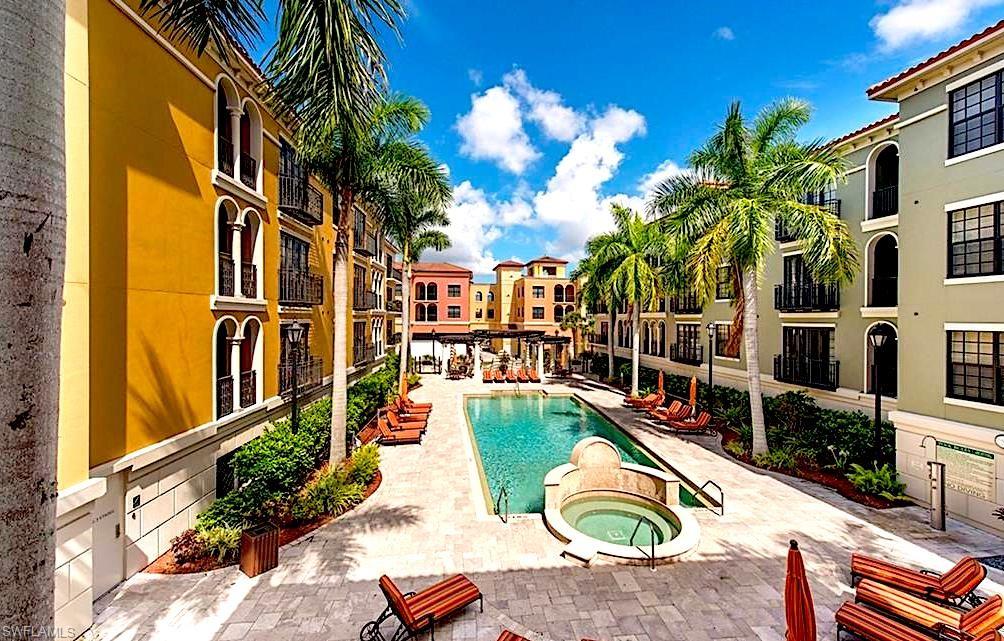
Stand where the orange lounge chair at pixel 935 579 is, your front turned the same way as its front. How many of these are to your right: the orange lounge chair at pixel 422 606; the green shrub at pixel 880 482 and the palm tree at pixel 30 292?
1

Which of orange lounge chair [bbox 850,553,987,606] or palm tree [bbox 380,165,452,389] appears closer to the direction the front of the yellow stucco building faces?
the orange lounge chair

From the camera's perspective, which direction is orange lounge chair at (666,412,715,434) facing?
to the viewer's left

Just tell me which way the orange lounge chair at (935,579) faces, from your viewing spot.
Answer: facing to the left of the viewer

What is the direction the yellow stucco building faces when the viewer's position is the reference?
facing the viewer and to the right of the viewer

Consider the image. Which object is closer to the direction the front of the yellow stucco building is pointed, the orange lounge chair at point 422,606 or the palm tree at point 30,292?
the orange lounge chair

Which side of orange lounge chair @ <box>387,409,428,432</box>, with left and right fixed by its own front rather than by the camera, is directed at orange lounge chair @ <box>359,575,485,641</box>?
right

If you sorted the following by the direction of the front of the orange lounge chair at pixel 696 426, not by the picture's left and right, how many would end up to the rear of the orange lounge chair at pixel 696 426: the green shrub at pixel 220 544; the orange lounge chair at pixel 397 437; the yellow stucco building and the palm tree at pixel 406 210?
0

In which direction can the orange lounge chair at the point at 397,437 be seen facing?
to the viewer's right

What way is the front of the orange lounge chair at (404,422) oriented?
to the viewer's right

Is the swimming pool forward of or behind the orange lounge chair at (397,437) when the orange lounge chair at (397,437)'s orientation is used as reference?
forward

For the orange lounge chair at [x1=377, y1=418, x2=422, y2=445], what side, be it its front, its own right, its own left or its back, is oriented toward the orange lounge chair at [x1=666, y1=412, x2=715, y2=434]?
front

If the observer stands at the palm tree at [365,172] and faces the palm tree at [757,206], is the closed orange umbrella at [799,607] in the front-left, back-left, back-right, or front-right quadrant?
front-right

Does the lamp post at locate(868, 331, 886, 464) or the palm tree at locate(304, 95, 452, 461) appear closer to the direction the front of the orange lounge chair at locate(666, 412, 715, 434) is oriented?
the palm tree

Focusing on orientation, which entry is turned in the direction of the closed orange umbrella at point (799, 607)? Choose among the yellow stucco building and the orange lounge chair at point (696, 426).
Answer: the yellow stucco building

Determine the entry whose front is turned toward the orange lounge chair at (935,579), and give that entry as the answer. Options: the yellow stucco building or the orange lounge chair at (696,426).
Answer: the yellow stucco building

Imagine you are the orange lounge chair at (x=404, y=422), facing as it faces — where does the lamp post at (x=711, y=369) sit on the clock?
The lamp post is roughly at 12 o'clock from the orange lounge chair.

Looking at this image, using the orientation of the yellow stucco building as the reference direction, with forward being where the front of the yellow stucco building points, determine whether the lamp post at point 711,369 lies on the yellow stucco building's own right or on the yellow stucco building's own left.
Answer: on the yellow stucco building's own left

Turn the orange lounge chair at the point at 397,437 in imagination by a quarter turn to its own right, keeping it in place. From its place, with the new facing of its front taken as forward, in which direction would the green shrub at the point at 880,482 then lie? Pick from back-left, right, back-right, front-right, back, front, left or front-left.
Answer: front-left

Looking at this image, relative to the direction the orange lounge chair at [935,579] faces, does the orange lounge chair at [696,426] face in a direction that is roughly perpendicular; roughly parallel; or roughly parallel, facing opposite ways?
roughly parallel
